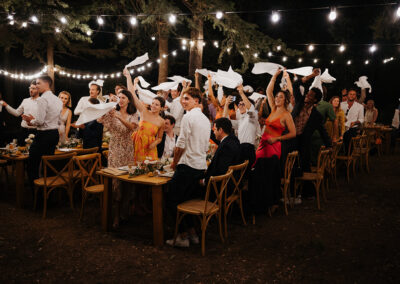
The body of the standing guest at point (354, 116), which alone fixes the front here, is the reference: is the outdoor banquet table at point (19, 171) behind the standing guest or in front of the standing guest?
in front

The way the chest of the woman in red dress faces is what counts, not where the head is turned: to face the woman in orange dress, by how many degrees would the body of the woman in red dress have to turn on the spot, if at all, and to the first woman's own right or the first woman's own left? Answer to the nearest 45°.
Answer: approximately 45° to the first woman's own right

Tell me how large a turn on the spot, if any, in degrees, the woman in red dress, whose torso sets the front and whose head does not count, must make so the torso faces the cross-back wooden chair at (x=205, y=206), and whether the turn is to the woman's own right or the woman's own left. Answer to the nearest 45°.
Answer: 0° — they already face it

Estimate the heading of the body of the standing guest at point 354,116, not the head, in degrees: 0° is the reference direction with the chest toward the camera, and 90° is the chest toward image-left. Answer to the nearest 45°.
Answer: approximately 45°

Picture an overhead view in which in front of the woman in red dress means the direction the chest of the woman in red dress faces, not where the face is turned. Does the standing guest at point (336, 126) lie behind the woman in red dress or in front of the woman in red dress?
behind

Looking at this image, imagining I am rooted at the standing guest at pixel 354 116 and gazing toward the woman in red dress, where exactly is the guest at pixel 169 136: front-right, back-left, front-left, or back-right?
front-right

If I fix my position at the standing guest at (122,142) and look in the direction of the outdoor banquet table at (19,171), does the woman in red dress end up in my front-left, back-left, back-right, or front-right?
back-right

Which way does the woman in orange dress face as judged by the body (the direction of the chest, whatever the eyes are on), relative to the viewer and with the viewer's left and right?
facing the viewer and to the left of the viewer

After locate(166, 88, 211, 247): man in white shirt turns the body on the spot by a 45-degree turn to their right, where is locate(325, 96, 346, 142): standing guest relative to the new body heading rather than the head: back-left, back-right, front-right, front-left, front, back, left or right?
front-right

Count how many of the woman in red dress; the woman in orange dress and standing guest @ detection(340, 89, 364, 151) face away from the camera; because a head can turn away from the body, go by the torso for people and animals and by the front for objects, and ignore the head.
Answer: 0

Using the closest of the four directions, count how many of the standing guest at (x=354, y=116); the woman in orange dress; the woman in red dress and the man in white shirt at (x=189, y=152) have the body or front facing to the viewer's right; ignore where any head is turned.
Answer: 0

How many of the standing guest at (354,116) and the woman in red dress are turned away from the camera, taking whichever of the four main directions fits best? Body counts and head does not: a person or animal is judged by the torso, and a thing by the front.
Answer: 0

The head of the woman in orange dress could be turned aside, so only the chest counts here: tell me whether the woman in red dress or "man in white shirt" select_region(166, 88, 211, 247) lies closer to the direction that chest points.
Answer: the man in white shirt

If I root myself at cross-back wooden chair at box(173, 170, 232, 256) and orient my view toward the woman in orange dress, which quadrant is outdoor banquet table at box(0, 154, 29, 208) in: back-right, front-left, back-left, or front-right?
front-left

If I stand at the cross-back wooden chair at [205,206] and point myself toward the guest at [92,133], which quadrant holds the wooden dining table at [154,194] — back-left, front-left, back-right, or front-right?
front-left
